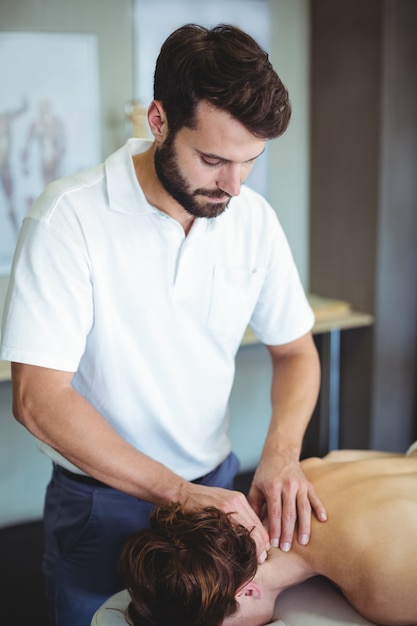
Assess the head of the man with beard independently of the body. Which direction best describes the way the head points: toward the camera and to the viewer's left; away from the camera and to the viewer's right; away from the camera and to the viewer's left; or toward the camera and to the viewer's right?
toward the camera and to the viewer's right

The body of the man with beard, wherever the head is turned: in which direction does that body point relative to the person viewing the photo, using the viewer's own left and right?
facing the viewer and to the right of the viewer

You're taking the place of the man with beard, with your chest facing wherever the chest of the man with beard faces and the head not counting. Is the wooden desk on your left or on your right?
on your left
